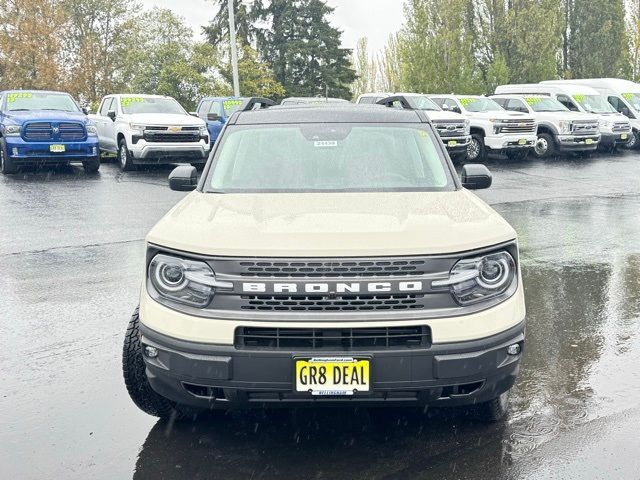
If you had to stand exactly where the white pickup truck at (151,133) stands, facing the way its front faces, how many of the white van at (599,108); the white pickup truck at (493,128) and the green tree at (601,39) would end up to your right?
0

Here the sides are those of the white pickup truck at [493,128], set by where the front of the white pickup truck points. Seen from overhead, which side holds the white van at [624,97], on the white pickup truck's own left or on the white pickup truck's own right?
on the white pickup truck's own left

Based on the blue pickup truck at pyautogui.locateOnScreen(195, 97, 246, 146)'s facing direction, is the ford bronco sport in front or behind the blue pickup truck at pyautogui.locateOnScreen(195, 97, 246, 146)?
in front

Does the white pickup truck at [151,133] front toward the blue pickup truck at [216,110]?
no

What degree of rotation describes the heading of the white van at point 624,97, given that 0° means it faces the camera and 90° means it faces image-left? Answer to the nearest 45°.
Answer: approximately 315°

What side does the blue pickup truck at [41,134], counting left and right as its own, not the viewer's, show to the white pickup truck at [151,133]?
left

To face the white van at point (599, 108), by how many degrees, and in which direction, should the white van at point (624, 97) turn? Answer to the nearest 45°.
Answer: approximately 45° to its right

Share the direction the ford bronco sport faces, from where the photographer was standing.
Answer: facing the viewer

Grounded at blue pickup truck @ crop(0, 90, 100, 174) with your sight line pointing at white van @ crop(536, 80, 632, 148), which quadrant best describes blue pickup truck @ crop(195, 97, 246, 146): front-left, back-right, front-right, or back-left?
front-left

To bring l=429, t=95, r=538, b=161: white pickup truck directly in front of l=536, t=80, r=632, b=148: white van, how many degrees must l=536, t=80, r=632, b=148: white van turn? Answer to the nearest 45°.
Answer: approximately 90° to its right

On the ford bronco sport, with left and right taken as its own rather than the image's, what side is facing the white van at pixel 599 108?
back

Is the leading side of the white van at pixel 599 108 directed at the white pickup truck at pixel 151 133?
no

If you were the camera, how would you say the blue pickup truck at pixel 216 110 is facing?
facing the viewer and to the right of the viewer

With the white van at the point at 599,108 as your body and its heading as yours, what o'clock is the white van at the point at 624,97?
the white van at the point at 624,97 is roughly at 8 o'clock from the white van at the point at 599,108.

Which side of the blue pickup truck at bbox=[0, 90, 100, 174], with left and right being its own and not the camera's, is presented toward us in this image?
front

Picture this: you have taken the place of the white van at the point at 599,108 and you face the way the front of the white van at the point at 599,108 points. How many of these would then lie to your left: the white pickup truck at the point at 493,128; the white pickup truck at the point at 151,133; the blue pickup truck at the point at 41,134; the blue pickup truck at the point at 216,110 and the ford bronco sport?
0

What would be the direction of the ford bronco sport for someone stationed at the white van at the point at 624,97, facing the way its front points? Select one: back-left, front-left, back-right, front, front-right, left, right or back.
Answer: front-right

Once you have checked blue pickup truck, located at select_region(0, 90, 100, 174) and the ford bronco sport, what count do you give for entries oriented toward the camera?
2

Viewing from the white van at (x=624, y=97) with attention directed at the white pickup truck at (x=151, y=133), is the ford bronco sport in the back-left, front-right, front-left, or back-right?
front-left

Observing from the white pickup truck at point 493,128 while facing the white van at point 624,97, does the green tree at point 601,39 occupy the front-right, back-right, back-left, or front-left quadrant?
front-left

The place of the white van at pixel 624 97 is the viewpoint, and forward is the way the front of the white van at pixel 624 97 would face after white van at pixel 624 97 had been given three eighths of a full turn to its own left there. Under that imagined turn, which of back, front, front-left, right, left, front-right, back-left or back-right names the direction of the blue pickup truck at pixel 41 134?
back-left
